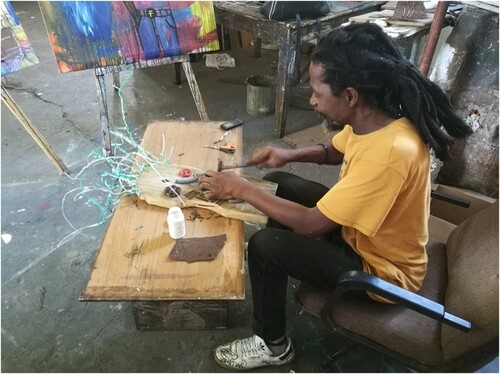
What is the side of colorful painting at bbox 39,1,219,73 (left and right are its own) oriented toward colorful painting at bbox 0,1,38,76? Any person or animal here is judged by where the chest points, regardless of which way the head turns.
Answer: right

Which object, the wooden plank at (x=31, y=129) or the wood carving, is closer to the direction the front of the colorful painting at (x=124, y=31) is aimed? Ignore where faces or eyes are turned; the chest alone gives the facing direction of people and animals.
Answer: the wood carving

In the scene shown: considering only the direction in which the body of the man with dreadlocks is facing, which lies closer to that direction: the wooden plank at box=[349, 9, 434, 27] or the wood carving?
the wood carving

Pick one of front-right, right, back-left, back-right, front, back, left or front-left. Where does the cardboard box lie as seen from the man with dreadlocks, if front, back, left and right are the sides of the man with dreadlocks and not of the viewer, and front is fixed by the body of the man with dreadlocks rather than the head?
back-right

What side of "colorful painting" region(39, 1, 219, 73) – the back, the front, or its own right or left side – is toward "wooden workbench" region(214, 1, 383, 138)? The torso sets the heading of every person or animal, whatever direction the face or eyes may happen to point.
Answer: left

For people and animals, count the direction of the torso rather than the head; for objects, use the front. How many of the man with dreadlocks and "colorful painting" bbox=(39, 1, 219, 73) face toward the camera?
1

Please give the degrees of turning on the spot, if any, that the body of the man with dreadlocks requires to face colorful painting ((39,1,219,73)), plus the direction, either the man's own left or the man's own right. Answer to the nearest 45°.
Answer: approximately 45° to the man's own right

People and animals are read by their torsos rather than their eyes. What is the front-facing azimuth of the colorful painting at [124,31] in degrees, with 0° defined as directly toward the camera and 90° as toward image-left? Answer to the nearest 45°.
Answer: approximately 0°

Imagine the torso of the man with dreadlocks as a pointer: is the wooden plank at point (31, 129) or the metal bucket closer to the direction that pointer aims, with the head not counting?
the wooden plank

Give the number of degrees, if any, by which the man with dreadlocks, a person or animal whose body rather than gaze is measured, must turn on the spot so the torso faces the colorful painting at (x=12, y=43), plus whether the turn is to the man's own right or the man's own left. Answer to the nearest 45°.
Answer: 0° — they already face it

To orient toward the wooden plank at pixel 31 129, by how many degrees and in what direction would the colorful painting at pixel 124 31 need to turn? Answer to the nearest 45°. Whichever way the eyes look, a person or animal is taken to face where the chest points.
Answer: approximately 90° to its right

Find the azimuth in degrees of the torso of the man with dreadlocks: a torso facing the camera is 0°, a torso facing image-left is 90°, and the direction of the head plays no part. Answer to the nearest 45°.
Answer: approximately 90°

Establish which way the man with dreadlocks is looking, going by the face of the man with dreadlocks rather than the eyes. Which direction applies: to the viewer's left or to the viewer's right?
to the viewer's left

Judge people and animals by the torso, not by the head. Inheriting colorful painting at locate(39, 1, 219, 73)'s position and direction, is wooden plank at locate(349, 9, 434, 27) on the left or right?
on its left
